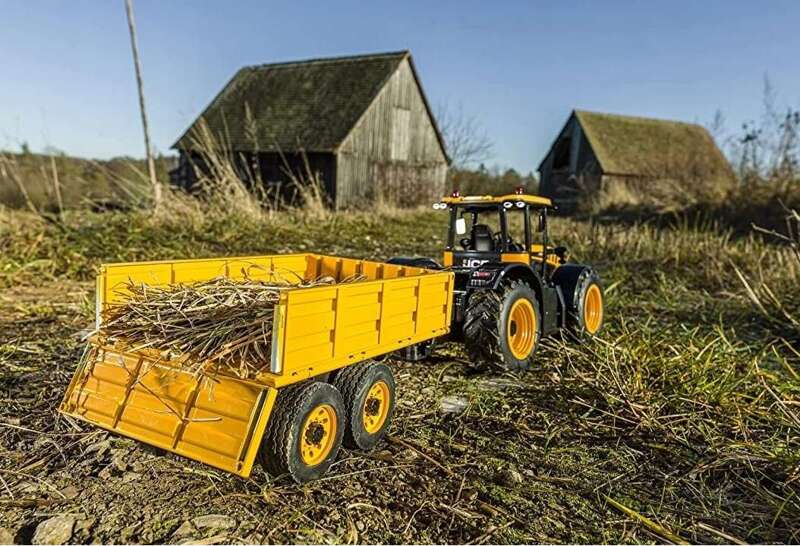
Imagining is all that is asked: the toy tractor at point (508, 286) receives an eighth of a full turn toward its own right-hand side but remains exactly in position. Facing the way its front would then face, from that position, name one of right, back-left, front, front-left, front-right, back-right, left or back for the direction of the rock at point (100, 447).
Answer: back-right

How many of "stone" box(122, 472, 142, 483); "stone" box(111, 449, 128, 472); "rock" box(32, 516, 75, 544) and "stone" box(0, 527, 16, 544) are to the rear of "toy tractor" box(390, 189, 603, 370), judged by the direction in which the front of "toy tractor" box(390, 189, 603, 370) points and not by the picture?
4

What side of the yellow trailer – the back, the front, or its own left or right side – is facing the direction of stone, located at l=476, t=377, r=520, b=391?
front

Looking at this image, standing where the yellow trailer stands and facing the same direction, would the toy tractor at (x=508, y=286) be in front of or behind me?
in front

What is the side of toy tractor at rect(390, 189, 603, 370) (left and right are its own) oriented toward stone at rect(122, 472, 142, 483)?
back

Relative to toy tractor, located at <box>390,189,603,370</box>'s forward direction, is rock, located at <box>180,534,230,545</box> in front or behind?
behind

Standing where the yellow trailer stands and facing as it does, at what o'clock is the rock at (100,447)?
The rock is roughly at 8 o'clock from the yellow trailer.

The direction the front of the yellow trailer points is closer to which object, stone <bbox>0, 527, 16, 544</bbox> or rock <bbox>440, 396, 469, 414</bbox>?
the rock

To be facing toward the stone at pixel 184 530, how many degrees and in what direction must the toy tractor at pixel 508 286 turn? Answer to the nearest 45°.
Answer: approximately 180°

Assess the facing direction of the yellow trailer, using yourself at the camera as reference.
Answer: facing away from the viewer and to the right of the viewer

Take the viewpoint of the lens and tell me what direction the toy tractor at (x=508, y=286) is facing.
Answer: facing away from the viewer and to the right of the viewer

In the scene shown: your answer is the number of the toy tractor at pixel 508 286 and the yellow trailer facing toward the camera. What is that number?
0

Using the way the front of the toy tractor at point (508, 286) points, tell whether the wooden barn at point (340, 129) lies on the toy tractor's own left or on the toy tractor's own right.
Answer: on the toy tractor's own left

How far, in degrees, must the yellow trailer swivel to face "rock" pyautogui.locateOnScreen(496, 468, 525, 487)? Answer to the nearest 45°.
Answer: approximately 45° to its right

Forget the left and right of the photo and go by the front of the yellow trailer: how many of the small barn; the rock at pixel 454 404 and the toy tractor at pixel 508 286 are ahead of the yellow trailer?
3
